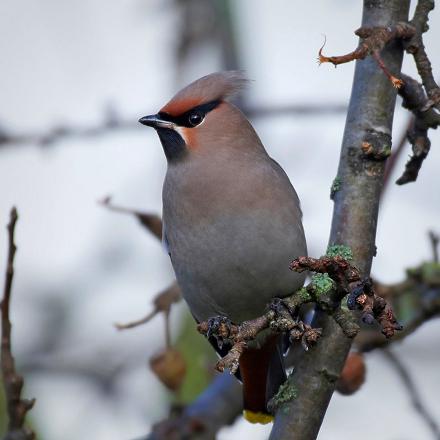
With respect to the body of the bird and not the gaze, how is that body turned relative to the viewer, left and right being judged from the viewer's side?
facing the viewer and to the left of the viewer
